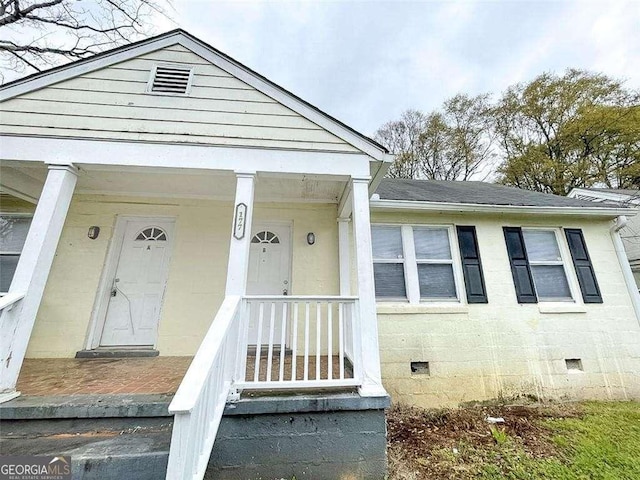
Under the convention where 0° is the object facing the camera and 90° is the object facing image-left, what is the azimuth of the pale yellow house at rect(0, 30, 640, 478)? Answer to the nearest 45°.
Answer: approximately 0°

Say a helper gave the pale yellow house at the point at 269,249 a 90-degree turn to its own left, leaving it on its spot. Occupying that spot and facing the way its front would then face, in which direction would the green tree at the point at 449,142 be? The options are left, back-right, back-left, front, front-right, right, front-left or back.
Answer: front-left

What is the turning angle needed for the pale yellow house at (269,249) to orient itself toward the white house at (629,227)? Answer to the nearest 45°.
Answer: approximately 90° to its left

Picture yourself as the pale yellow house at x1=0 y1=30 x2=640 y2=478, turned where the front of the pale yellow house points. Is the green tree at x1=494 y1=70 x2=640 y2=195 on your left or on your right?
on your left
